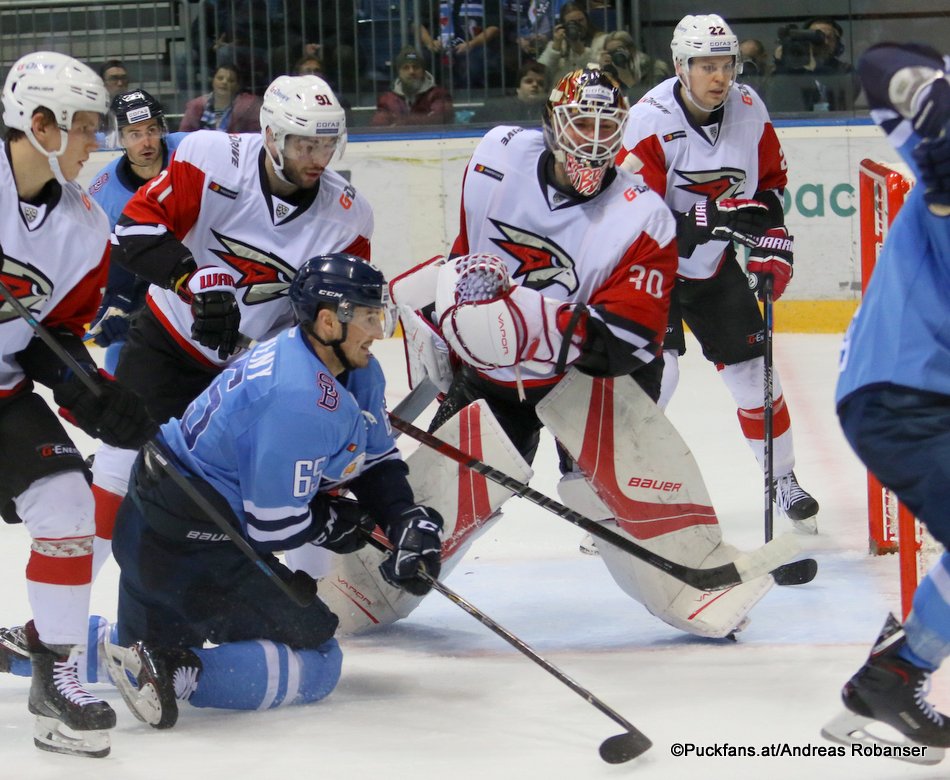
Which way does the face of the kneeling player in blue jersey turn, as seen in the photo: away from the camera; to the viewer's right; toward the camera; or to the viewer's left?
to the viewer's right

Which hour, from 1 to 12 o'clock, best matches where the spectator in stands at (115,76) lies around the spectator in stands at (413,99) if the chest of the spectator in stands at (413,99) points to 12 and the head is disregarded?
the spectator in stands at (115,76) is roughly at 3 o'clock from the spectator in stands at (413,99).

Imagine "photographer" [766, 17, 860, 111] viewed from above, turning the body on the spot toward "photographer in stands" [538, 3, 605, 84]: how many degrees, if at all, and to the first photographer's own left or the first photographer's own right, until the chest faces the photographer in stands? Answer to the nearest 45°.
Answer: approximately 90° to the first photographer's own right

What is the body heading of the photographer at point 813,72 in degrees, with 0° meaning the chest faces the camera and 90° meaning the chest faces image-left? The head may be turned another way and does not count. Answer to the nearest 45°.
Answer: approximately 0°

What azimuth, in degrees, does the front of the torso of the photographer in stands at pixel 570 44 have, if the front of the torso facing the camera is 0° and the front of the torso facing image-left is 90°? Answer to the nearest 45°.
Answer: approximately 0°

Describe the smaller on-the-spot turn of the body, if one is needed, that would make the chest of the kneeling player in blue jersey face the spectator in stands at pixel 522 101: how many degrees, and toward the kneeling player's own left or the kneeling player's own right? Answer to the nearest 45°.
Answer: approximately 90° to the kneeling player's own left

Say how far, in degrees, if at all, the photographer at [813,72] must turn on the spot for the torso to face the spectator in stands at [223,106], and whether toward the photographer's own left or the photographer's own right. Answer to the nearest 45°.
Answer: approximately 90° to the photographer's own right

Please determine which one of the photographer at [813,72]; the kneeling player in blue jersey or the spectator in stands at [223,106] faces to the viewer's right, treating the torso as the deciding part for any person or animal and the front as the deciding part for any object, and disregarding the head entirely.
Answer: the kneeling player in blue jersey
